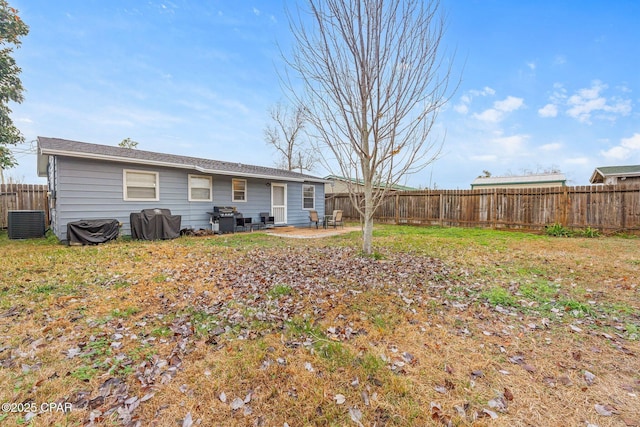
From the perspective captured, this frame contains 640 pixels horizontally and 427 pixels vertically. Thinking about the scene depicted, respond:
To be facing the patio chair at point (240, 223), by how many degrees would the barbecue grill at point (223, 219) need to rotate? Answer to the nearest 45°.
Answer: approximately 90° to its left

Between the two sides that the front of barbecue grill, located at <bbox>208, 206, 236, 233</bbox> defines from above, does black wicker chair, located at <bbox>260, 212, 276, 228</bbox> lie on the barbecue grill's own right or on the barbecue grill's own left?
on the barbecue grill's own left

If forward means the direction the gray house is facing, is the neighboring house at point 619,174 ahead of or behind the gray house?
ahead

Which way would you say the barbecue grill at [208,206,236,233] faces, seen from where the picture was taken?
facing the viewer and to the right of the viewer

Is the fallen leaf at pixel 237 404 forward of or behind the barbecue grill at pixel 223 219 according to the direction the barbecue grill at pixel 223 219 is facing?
forward

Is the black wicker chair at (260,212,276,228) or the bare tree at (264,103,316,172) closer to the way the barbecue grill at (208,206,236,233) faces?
the black wicker chair
